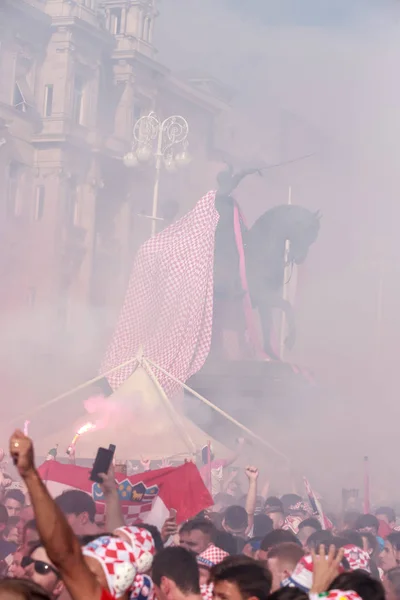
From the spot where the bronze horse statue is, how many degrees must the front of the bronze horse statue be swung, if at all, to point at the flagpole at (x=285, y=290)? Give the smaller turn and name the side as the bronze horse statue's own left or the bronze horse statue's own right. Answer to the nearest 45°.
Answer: approximately 45° to the bronze horse statue's own left

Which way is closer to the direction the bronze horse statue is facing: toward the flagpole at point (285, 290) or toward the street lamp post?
the flagpole

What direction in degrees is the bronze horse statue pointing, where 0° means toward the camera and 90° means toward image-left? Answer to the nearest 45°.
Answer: approximately 270°

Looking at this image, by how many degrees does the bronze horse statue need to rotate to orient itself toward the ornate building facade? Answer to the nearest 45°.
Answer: approximately 180°

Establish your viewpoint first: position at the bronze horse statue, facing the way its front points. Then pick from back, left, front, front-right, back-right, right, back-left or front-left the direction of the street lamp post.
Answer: back

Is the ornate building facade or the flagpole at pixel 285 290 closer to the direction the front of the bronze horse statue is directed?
the flagpole
